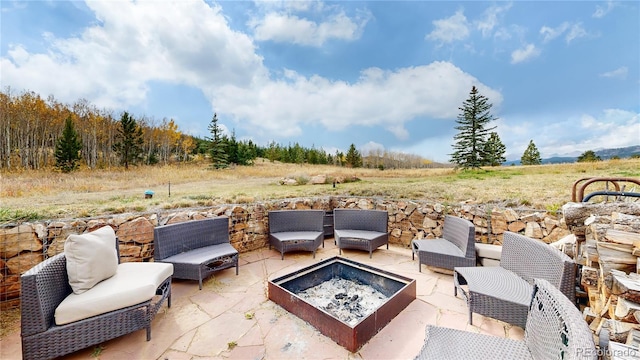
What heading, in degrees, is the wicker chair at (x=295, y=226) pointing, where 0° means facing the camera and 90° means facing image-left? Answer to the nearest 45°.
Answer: approximately 0°

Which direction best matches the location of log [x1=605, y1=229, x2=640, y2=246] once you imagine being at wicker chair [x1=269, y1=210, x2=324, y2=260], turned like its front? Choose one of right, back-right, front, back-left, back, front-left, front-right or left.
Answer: front-left

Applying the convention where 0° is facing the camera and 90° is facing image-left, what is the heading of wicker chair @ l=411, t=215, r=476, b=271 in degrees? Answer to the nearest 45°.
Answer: approximately 45°

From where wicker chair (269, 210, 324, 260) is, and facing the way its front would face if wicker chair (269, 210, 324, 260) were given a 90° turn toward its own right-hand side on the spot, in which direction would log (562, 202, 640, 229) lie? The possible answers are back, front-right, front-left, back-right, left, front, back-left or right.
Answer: back-left

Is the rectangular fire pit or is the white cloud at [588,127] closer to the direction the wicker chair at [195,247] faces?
the rectangular fire pit

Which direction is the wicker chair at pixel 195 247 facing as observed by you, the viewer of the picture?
facing the viewer and to the right of the viewer

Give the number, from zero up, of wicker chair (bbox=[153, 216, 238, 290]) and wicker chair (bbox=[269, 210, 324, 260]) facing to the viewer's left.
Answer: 0

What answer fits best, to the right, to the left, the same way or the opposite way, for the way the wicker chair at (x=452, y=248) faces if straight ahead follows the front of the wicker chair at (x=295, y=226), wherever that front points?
to the right

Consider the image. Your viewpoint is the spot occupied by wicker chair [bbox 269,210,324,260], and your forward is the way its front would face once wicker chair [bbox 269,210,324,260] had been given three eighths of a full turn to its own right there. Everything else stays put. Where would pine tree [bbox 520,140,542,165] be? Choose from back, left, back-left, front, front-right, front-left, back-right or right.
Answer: right

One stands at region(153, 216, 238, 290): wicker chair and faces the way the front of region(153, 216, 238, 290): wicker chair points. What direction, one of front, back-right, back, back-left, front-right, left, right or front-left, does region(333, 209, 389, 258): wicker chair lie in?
front-left
